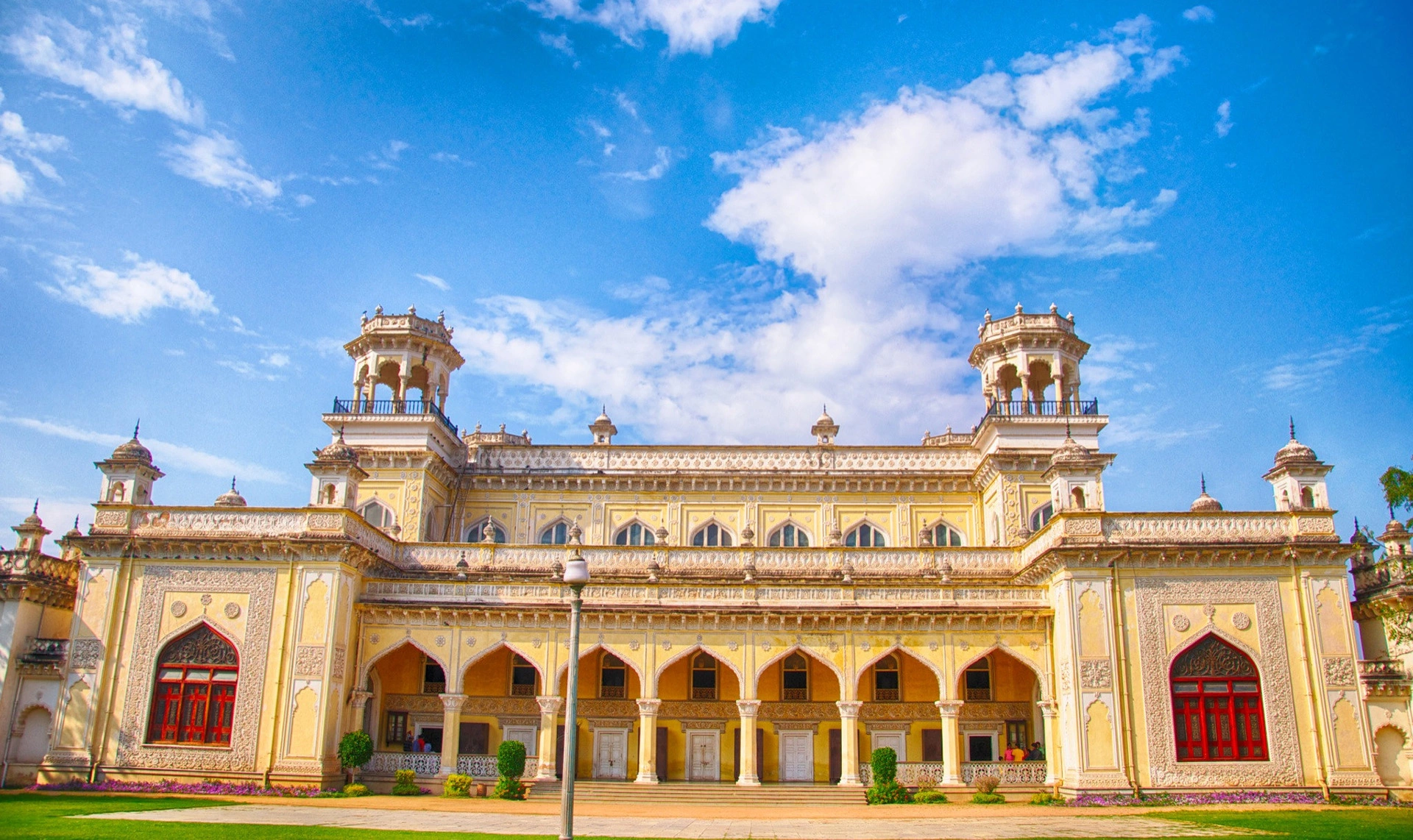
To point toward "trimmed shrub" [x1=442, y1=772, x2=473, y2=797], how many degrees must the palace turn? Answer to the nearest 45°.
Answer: approximately 90° to its right

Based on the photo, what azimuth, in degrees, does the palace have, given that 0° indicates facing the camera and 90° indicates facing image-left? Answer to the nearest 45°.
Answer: approximately 0°

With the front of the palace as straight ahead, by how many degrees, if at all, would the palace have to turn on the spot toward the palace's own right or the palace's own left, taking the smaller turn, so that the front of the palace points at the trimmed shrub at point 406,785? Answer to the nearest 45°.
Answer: approximately 90° to the palace's own right
